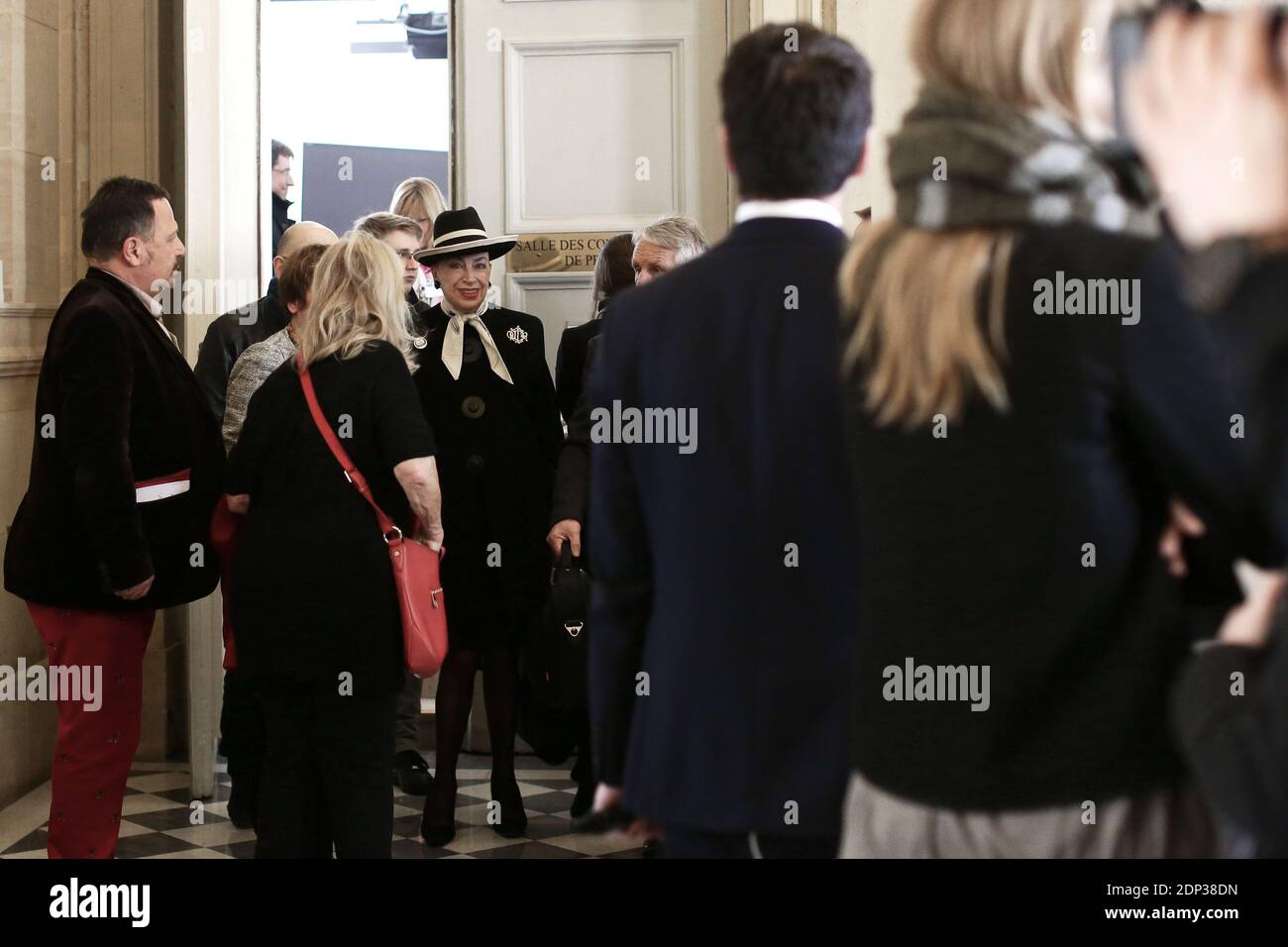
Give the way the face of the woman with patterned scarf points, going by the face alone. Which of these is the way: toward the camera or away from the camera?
away from the camera

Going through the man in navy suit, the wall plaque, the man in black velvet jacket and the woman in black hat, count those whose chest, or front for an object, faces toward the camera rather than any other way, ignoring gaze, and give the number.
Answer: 2

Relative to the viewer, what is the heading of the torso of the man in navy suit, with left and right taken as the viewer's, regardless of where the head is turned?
facing away from the viewer

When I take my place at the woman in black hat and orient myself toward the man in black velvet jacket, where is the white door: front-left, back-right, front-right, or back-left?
back-right

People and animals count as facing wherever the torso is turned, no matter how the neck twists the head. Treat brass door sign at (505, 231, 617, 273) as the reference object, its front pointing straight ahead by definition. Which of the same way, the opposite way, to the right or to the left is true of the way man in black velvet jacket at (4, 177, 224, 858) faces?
to the left

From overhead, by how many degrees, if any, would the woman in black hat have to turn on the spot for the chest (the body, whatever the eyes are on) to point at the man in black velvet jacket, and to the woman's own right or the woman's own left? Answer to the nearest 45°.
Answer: approximately 45° to the woman's own right

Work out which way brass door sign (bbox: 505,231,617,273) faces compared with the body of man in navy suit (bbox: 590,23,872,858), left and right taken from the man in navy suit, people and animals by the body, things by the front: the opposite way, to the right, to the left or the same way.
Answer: the opposite way

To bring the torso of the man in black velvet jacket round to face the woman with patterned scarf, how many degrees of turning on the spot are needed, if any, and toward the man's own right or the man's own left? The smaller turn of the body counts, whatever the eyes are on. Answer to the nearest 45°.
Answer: approximately 90° to the man's own right

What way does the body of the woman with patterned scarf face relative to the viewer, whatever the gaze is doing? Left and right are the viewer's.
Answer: facing away from the viewer and to the right of the viewer

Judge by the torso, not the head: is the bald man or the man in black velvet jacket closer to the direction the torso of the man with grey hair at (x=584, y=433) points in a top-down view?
the man in black velvet jacket

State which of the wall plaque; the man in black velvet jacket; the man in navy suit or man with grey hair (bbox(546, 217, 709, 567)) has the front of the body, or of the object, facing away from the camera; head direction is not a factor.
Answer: the man in navy suit

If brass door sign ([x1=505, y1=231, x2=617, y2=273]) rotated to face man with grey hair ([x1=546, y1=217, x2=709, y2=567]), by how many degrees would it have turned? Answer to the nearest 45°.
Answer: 0° — it already faces them

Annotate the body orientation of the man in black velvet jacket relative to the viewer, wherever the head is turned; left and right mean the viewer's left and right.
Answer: facing to the right of the viewer
